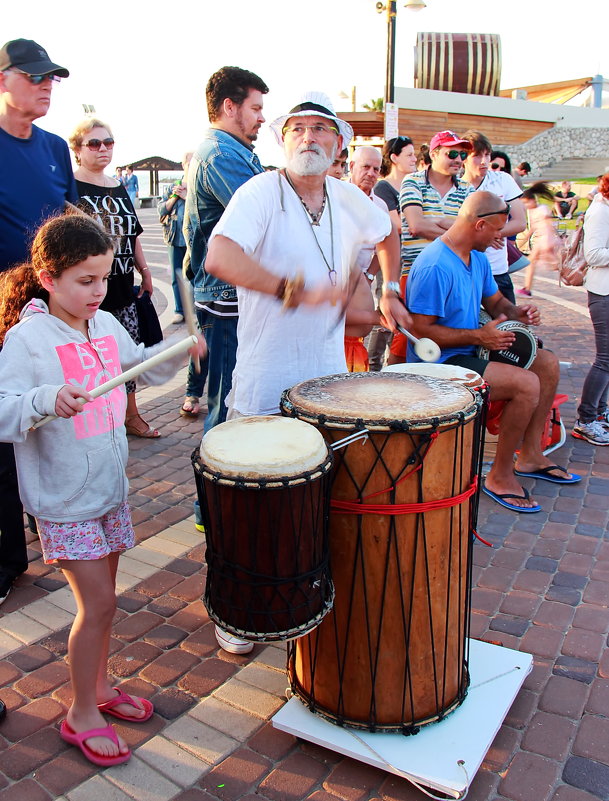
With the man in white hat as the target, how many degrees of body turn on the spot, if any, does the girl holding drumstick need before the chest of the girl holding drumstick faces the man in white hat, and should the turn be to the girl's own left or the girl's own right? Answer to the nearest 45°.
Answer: approximately 90° to the girl's own left

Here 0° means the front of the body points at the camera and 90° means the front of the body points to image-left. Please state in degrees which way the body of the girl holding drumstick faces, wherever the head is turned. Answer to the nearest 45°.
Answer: approximately 315°

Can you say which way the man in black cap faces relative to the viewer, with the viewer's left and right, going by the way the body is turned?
facing the viewer and to the right of the viewer

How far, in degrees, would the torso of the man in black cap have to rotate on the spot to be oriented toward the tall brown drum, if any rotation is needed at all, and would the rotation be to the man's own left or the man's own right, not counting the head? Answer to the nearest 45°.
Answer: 0° — they already face it

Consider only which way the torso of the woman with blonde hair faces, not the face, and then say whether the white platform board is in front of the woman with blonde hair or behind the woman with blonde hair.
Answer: in front

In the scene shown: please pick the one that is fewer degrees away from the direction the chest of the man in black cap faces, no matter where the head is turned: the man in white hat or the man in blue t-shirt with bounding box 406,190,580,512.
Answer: the man in white hat

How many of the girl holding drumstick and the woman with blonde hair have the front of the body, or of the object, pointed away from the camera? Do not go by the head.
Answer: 0

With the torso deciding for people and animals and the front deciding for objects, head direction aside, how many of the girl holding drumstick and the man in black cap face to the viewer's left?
0

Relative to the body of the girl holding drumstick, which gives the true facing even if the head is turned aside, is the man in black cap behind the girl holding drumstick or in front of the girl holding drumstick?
behind
